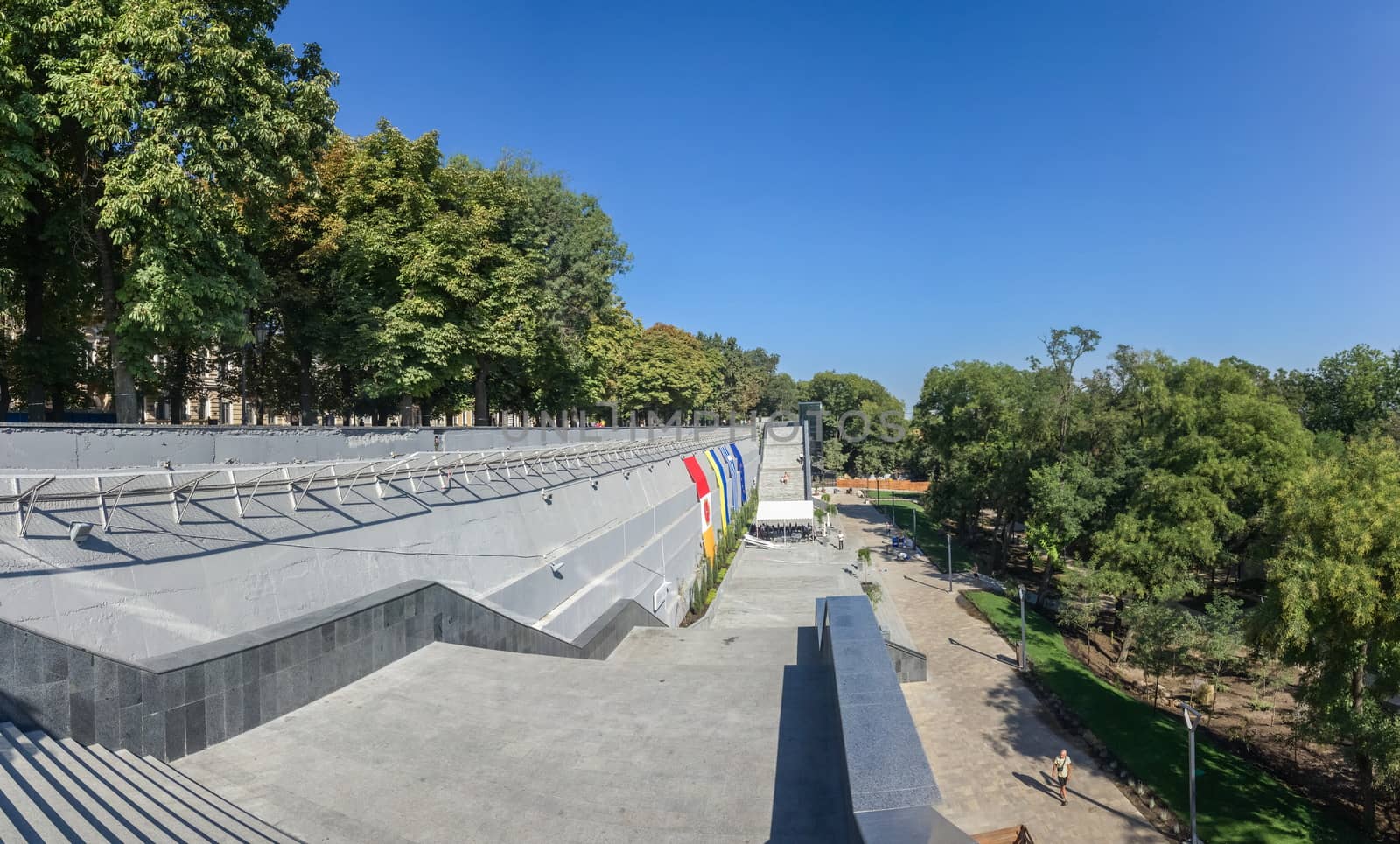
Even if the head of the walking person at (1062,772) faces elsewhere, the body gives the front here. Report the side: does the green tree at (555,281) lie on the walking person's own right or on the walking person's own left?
on the walking person's own right

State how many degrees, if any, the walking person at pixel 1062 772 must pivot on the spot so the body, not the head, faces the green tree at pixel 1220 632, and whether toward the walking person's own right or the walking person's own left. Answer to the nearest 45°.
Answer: approximately 135° to the walking person's own left

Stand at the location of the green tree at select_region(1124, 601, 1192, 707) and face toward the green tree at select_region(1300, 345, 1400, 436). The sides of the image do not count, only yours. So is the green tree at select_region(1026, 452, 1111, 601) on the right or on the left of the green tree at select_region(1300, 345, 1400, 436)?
left

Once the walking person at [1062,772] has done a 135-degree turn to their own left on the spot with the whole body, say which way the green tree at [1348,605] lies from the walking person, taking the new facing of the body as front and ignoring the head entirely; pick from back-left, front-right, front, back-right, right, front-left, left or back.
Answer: front-right

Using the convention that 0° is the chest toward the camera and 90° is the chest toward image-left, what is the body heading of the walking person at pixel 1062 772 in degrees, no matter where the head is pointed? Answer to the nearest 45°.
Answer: approximately 0°

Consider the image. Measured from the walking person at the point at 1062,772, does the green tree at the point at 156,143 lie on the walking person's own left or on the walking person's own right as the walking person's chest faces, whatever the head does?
on the walking person's own right
